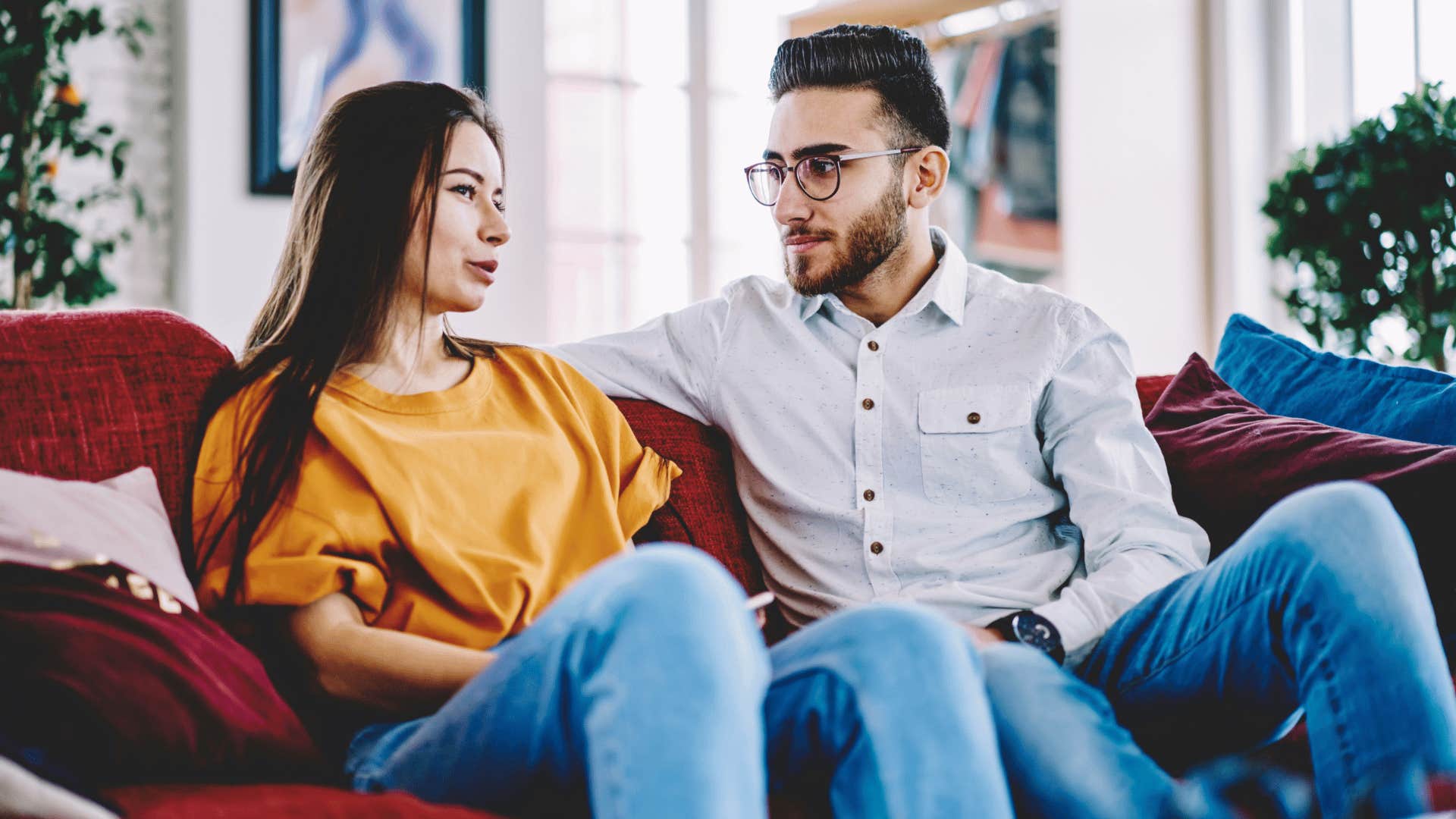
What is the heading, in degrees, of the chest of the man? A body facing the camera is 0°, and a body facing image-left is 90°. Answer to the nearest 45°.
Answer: approximately 0°

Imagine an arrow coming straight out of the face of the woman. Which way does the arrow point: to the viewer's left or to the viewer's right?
to the viewer's right

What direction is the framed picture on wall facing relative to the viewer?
toward the camera

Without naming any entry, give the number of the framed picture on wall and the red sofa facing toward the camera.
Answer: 2

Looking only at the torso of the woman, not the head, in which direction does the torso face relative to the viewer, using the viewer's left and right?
facing the viewer and to the right of the viewer
